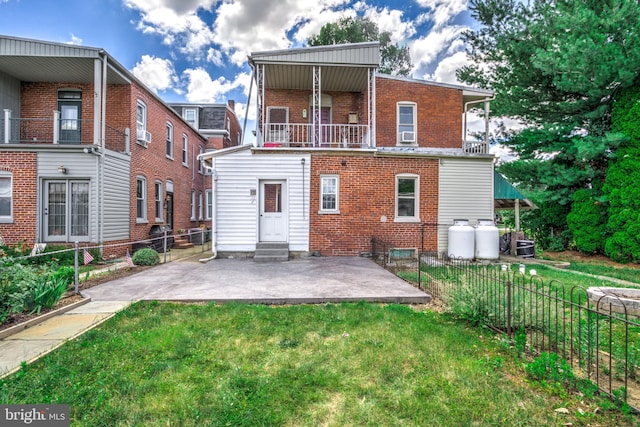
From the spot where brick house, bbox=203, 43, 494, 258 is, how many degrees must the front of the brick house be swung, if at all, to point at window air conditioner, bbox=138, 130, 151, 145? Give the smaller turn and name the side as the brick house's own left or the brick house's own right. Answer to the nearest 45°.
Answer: approximately 90° to the brick house's own left

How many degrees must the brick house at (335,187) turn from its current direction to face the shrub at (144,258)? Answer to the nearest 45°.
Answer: approximately 90° to its left

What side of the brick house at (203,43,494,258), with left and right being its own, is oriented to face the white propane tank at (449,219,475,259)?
right

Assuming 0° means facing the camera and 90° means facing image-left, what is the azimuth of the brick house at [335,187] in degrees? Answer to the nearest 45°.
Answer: approximately 180°

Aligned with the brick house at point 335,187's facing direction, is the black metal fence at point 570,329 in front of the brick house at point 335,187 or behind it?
in front

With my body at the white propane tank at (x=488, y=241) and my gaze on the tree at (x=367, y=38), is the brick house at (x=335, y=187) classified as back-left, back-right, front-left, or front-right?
front-left
